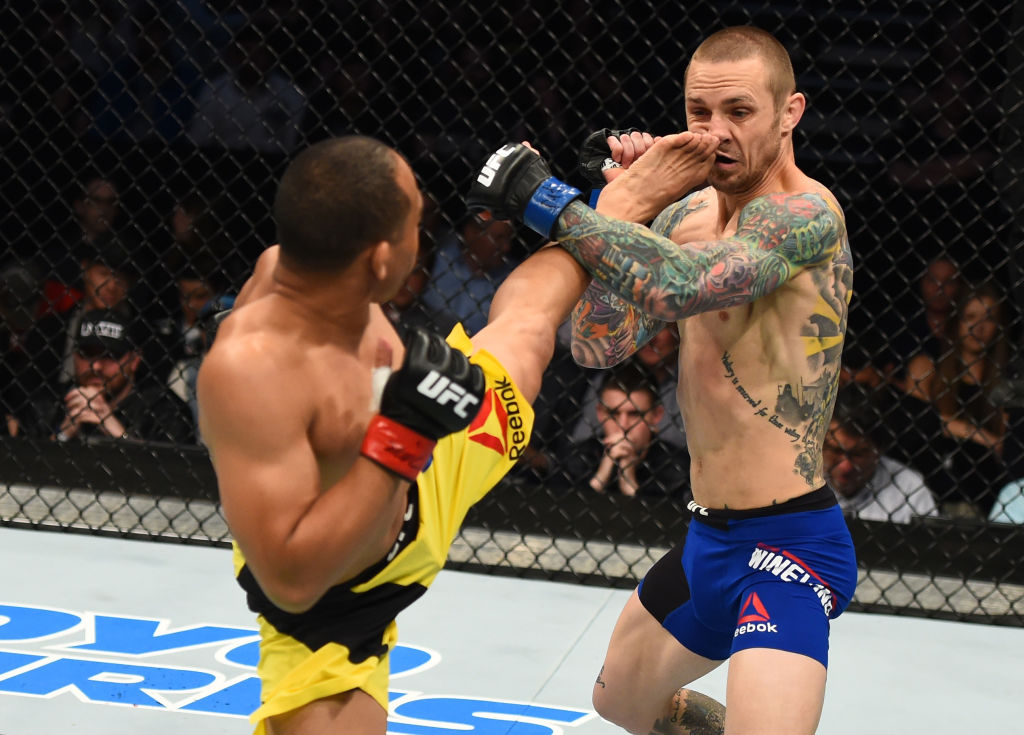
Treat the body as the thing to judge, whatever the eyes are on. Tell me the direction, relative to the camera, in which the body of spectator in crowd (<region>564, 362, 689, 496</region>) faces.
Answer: toward the camera

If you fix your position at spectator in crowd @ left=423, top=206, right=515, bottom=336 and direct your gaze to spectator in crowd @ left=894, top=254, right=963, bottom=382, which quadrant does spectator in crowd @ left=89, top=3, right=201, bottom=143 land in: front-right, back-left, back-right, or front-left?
back-left

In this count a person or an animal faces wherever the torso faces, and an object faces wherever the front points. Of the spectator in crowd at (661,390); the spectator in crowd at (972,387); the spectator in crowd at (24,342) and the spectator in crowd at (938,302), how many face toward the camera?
4

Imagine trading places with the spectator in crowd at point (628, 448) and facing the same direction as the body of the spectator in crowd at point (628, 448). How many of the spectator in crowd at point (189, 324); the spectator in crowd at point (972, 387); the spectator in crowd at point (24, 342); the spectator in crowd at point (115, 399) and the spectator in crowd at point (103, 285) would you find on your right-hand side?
4

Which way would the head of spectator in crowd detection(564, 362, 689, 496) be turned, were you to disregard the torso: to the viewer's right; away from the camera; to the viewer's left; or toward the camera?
toward the camera

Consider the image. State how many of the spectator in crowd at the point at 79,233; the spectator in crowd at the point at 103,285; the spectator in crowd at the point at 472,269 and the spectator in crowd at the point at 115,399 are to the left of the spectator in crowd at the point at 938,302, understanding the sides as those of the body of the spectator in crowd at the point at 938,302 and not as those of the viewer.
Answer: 0

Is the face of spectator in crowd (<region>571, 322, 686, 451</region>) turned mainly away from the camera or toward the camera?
toward the camera

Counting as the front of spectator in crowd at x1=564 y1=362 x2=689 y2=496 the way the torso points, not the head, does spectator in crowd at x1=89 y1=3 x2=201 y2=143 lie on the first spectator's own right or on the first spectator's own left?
on the first spectator's own right

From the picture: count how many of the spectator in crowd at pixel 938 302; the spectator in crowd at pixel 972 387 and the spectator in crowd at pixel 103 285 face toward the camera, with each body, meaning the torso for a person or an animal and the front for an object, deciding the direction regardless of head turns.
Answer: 3

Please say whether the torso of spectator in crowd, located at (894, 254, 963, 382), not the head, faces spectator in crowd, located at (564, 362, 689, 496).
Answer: no

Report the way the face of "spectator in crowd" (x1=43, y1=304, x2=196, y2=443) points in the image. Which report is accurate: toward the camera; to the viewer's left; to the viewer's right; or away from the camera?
toward the camera

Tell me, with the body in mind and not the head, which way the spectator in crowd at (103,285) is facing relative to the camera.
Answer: toward the camera

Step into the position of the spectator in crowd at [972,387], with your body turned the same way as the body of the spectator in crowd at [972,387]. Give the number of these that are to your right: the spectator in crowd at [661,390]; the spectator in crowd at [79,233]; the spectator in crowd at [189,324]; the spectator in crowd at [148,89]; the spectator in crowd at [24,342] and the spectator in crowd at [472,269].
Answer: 6

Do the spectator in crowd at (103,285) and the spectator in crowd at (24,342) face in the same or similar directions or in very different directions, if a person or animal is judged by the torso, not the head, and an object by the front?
same or similar directions
